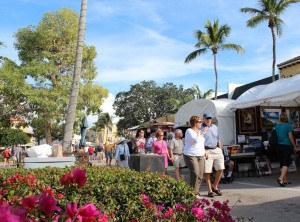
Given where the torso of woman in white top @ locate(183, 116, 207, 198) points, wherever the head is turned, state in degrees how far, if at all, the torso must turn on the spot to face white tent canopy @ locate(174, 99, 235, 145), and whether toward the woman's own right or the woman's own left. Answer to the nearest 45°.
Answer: approximately 135° to the woman's own left

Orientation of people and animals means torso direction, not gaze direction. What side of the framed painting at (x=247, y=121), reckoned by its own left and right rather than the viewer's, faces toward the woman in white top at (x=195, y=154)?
front

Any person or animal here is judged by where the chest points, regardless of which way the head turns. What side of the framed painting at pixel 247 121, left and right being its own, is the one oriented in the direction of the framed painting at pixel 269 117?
left

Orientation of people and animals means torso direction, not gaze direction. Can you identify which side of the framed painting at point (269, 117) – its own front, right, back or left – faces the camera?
front

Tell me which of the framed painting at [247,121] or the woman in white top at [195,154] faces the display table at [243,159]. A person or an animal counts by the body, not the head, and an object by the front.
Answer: the framed painting

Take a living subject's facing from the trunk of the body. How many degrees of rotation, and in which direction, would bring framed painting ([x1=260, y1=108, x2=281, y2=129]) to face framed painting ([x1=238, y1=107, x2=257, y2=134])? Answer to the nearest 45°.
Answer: approximately 90° to its right

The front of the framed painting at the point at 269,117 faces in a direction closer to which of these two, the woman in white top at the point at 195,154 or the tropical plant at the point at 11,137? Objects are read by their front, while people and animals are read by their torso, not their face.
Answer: the woman in white top

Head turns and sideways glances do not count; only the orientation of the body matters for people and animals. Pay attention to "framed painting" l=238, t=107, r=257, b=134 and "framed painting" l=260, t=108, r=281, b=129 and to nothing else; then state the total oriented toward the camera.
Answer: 2

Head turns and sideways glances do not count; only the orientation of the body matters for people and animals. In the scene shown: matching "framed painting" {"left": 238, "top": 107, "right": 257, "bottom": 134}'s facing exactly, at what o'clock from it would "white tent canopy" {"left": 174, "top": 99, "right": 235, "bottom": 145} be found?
The white tent canopy is roughly at 3 o'clock from the framed painting.

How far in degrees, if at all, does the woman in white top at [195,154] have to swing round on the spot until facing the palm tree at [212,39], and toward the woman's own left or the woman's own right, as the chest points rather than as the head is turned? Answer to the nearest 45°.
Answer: approximately 135° to the woman's own left

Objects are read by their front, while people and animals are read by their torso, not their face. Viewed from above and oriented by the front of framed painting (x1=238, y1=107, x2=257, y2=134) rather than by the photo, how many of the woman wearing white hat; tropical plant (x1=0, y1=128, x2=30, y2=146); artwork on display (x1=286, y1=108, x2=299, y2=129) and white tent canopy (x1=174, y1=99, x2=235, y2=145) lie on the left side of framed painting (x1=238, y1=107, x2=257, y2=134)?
1

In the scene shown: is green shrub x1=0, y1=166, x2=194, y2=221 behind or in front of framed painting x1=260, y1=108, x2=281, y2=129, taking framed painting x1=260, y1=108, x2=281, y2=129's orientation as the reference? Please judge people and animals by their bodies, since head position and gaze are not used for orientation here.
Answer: in front

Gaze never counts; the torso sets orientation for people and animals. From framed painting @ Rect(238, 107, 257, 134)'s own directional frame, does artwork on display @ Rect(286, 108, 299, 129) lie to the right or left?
on its left

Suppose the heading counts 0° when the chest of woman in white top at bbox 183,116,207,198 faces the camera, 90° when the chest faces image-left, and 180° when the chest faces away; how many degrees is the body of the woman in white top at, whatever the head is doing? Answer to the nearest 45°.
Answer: approximately 315°
